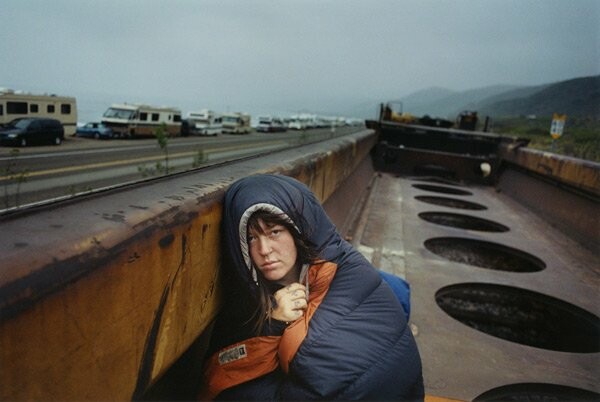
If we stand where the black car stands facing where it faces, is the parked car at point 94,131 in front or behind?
behind

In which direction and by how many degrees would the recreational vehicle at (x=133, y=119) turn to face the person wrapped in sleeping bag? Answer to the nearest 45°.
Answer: approximately 45° to its left

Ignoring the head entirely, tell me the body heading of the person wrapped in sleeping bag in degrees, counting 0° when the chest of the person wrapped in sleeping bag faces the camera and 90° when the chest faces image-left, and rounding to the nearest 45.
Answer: approximately 45°

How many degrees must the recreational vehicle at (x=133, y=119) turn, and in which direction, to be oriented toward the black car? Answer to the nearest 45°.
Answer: approximately 45° to its left

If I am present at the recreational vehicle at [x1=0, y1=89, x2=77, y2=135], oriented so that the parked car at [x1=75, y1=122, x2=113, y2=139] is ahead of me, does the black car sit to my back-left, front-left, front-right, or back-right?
back-right

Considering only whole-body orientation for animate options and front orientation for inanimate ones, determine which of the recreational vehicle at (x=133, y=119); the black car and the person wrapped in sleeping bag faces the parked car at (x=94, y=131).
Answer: the recreational vehicle

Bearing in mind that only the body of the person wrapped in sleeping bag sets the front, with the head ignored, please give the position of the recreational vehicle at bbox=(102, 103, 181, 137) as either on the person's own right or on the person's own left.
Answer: on the person's own right

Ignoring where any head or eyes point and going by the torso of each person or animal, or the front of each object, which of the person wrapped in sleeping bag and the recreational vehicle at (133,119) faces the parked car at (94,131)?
the recreational vehicle

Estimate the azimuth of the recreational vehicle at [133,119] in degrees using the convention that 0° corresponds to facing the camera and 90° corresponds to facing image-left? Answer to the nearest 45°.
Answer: approximately 45°
